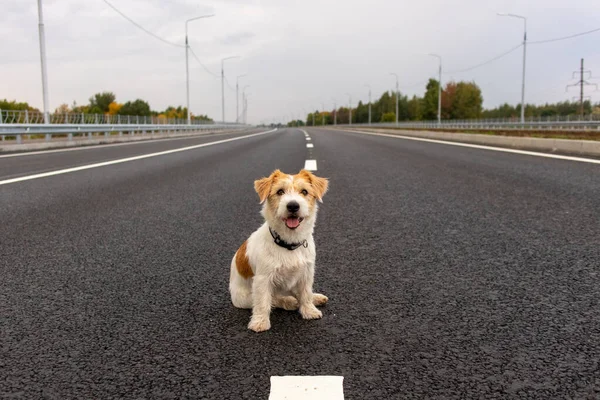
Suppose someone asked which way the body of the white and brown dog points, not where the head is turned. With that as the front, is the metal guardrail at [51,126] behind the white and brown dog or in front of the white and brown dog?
behind

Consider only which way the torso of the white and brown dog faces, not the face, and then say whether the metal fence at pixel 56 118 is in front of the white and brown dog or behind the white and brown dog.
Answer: behind

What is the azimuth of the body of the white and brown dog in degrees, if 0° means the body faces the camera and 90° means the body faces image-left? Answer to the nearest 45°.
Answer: approximately 315°
